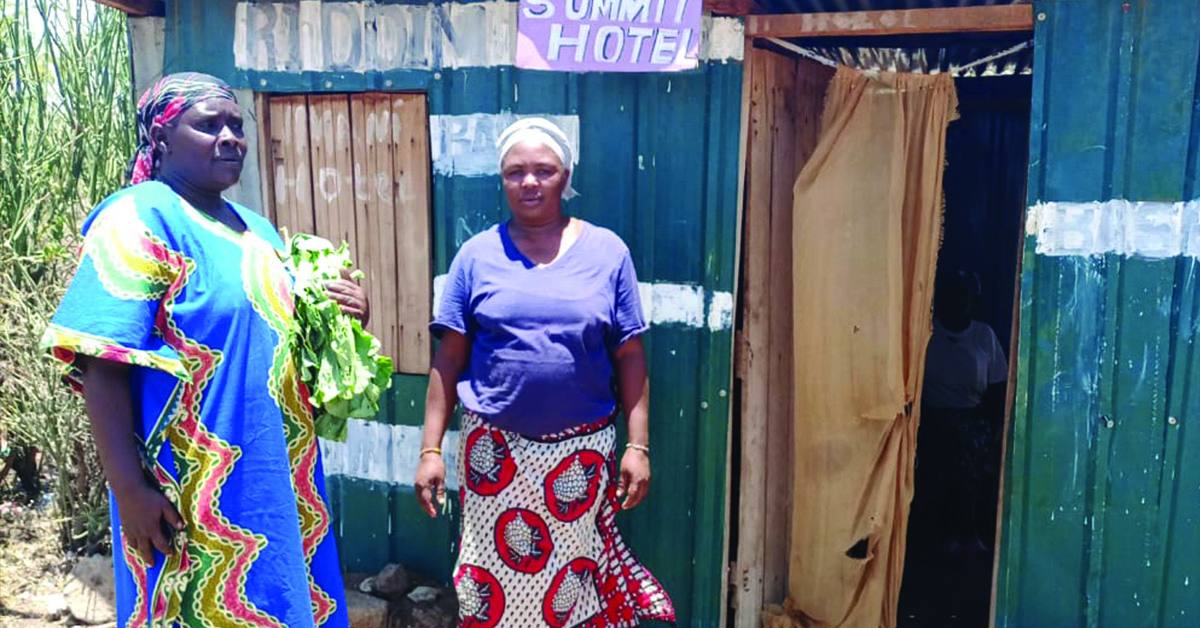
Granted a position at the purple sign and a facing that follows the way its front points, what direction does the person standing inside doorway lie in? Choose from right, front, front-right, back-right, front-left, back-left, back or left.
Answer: back-left

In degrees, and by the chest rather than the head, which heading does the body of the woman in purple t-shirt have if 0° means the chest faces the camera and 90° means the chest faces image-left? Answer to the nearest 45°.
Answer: approximately 0°
